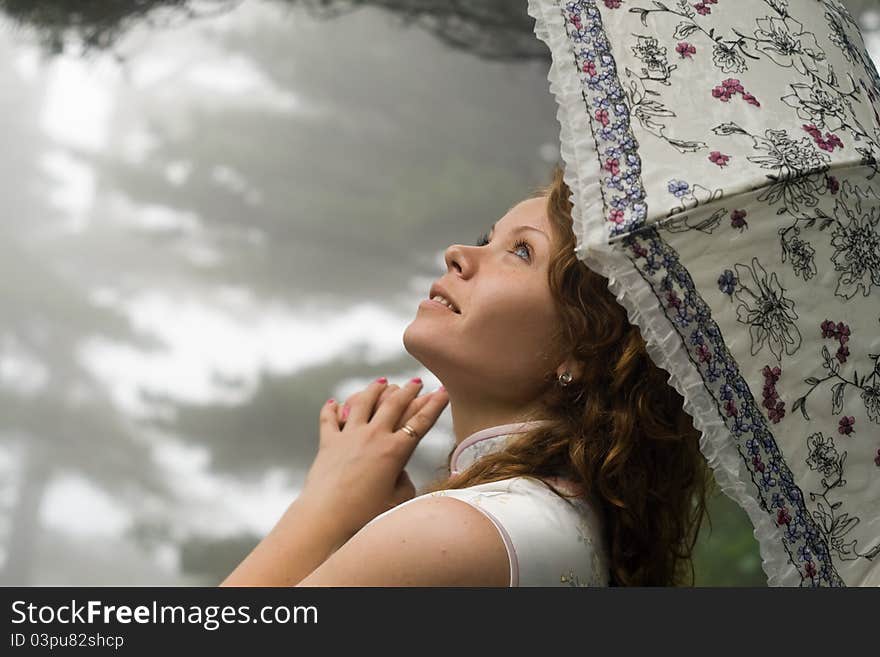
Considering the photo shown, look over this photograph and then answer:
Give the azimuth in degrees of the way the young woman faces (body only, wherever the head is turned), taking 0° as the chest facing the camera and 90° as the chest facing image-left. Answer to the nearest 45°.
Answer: approximately 90°

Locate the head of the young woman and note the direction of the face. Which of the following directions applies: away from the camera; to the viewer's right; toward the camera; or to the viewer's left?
to the viewer's left
